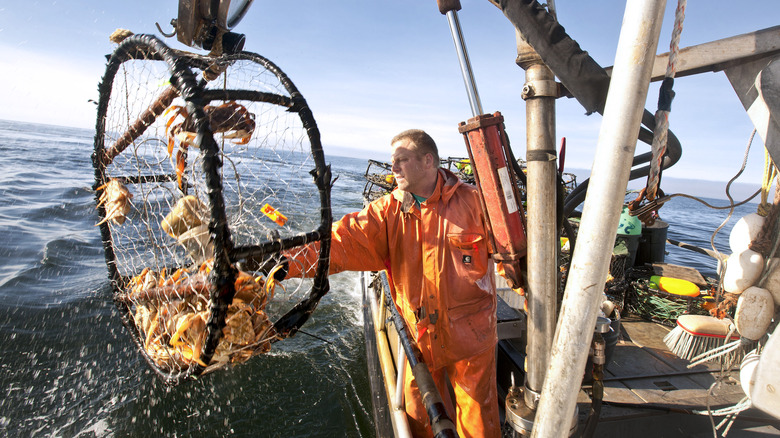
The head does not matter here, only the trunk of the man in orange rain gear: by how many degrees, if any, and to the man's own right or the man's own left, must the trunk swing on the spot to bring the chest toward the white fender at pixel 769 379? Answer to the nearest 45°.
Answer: approximately 90° to the man's own left

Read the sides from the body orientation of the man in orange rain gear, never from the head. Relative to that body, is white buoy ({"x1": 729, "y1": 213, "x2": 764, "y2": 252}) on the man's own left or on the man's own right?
on the man's own left

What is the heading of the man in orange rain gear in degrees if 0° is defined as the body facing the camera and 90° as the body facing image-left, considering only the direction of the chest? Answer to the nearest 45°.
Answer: approximately 45°

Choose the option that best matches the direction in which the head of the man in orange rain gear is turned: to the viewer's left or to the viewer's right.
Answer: to the viewer's left

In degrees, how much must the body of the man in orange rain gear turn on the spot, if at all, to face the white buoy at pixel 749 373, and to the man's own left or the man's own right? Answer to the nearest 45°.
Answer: approximately 90° to the man's own left

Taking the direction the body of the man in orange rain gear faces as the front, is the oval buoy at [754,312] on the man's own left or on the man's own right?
on the man's own left

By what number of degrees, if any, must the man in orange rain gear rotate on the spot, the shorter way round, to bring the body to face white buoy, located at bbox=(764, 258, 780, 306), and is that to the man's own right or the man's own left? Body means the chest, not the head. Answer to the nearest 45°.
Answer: approximately 90° to the man's own left

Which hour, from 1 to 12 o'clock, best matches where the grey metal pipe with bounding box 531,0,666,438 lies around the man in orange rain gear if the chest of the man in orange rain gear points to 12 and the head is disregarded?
The grey metal pipe is roughly at 10 o'clock from the man in orange rain gear.

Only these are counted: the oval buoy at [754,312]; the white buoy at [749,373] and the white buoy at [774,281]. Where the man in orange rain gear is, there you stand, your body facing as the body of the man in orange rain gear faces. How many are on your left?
3

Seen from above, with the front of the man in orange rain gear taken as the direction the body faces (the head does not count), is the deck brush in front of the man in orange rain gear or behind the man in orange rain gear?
behind
